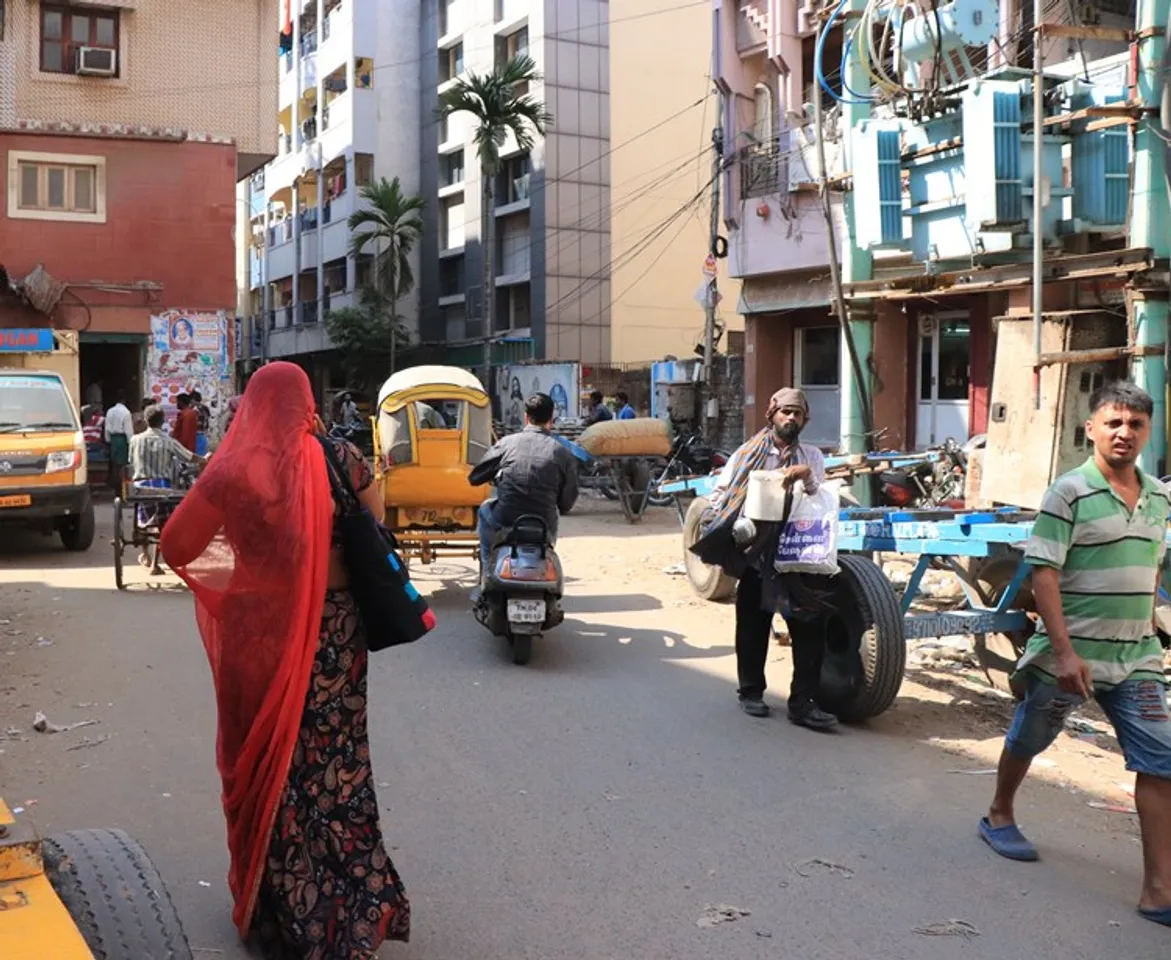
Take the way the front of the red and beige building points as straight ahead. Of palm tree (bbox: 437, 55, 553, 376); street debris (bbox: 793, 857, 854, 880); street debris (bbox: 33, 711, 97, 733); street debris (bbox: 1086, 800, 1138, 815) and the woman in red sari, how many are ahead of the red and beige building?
4

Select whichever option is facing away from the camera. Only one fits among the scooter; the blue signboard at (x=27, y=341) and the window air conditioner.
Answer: the scooter

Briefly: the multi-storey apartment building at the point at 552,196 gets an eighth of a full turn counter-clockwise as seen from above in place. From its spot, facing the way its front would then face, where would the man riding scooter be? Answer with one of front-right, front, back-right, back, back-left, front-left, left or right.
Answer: front

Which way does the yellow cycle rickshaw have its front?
away from the camera

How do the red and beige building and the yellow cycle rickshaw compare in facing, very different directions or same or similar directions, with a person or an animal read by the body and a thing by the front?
very different directions

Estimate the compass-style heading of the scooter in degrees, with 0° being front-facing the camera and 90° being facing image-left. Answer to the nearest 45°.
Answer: approximately 180°

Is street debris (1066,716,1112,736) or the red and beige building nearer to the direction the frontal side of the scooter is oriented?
the red and beige building

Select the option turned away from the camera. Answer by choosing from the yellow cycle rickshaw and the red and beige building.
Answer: the yellow cycle rickshaw

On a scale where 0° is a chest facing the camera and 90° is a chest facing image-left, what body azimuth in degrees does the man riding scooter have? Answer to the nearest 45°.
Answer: approximately 180°

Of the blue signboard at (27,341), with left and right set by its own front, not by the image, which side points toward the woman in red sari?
front

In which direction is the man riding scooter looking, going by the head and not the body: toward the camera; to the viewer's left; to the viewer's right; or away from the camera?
away from the camera

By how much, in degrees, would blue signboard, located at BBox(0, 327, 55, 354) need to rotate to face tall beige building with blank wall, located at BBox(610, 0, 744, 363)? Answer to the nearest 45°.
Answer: approximately 135° to its left

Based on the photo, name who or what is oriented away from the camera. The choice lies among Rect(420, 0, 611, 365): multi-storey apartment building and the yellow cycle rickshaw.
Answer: the yellow cycle rickshaw

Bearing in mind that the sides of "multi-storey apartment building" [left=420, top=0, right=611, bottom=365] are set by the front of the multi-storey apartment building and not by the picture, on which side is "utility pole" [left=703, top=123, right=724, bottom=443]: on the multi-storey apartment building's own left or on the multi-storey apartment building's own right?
on the multi-storey apartment building's own left

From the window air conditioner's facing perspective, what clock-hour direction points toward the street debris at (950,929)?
The street debris is roughly at 12 o'clock from the window air conditioner.
